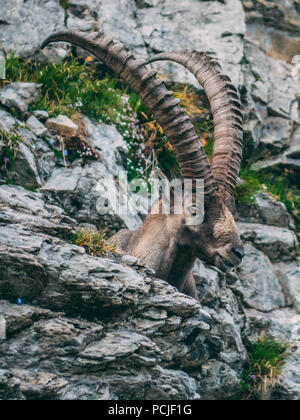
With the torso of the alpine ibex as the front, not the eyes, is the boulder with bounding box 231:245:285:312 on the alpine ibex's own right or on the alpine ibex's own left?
on the alpine ibex's own left

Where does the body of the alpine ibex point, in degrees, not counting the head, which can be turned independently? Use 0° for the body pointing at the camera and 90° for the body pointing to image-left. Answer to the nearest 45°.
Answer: approximately 315°

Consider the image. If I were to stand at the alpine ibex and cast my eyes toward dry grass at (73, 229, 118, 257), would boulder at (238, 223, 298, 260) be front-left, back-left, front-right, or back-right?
back-right

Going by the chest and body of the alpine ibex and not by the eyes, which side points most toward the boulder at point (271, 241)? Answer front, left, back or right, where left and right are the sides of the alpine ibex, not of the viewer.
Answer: left
